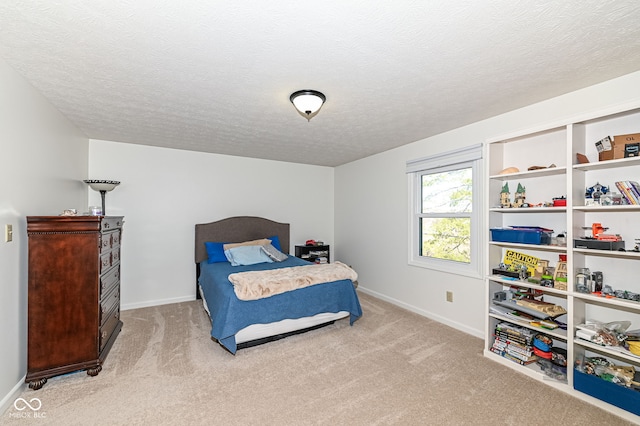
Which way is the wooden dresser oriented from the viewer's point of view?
to the viewer's right

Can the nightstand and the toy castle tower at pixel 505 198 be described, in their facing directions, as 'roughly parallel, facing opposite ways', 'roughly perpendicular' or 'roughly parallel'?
roughly perpendicular

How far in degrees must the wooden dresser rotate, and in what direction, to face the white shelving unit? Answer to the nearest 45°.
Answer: approximately 45° to its right

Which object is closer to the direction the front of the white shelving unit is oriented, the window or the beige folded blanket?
the beige folded blanket

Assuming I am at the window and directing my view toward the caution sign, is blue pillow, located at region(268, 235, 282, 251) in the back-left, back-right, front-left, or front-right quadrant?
back-right

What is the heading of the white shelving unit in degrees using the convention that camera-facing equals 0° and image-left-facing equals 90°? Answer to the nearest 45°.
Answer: approximately 45°

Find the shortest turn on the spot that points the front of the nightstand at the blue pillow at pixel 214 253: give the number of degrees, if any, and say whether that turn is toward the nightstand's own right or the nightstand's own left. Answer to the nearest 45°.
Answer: approximately 45° to the nightstand's own right

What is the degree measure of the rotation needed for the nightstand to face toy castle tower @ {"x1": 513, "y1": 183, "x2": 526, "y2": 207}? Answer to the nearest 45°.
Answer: approximately 45° to its left
